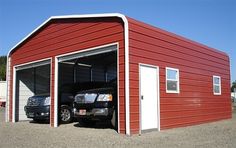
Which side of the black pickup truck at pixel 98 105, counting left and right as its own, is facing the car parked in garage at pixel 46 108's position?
right

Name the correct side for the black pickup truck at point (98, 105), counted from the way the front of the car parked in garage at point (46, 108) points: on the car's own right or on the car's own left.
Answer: on the car's own left

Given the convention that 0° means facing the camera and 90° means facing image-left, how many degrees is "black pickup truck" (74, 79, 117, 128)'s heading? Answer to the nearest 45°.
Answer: approximately 45°

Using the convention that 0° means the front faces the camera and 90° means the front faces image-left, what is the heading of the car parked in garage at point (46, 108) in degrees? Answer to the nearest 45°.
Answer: approximately 45°

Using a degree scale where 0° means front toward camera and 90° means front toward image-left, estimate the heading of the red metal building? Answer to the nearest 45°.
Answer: approximately 45°
